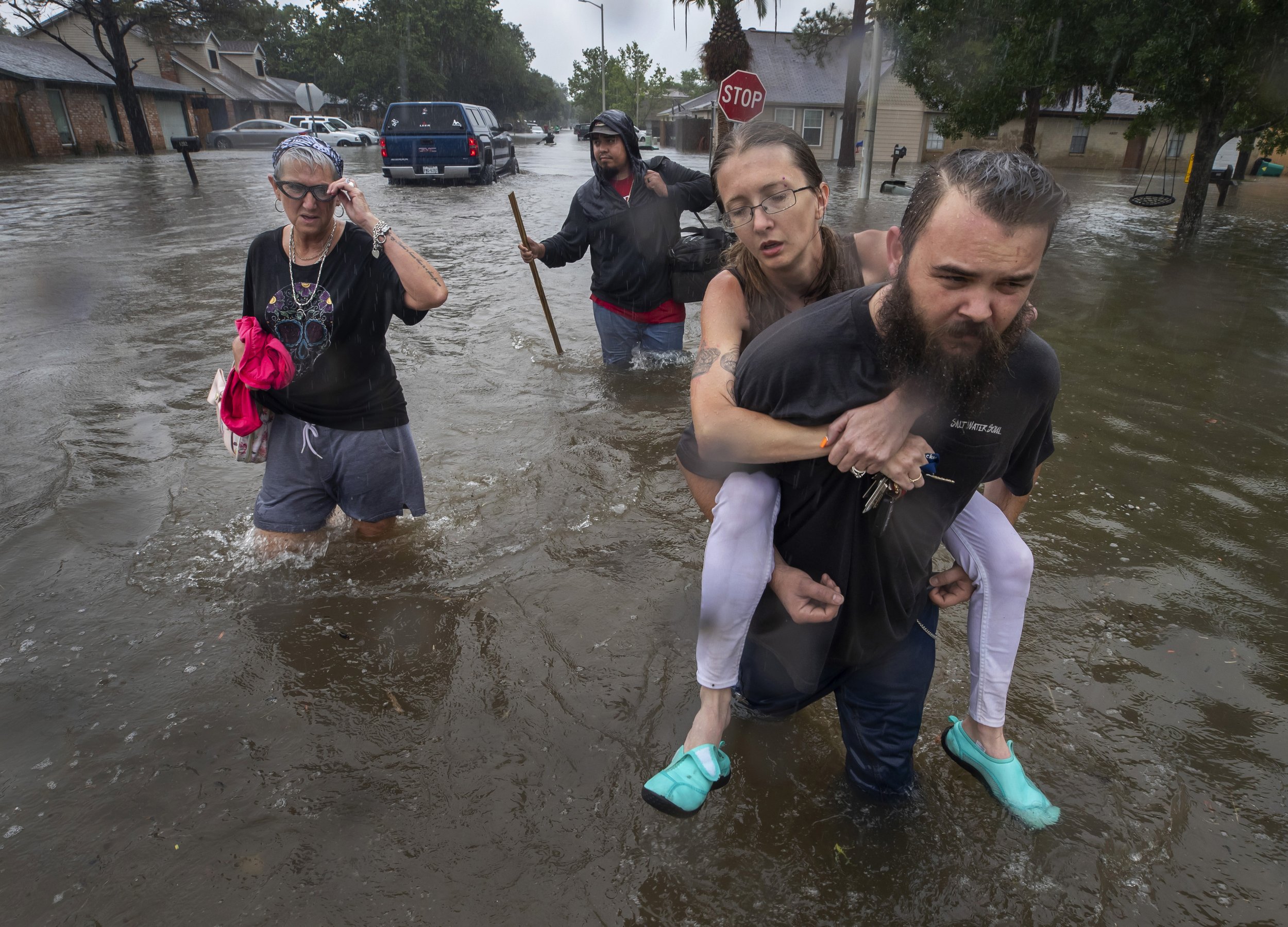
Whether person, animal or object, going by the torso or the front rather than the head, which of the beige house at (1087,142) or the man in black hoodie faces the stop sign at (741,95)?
the beige house

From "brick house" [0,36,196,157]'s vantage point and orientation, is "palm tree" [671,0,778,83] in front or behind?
in front

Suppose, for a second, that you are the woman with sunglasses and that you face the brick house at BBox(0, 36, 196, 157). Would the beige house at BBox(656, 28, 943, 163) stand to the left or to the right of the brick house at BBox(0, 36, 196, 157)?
right

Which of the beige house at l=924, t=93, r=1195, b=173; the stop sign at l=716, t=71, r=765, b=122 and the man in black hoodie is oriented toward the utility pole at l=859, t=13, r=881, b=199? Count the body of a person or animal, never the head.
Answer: the beige house

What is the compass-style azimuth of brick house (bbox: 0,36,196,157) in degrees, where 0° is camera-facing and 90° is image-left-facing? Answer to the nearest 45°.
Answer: approximately 315°

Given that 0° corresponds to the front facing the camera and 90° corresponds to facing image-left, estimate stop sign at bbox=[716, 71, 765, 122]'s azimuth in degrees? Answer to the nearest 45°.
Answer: approximately 0°

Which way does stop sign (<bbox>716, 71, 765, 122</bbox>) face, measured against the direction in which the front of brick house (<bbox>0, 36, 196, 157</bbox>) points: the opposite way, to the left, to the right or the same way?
to the right

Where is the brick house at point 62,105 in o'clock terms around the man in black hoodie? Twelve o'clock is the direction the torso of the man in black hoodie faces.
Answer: The brick house is roughly at 5 o'clock from the man in black hoodie.

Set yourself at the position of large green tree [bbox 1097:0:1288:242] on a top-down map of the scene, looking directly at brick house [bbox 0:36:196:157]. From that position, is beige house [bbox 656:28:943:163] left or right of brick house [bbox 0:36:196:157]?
right

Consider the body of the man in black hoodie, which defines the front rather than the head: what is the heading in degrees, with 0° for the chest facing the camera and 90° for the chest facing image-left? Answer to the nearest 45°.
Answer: approximately 0°

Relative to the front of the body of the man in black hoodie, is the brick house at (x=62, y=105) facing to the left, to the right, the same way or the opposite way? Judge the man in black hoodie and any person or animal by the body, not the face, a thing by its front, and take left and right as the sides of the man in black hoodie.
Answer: to the left
